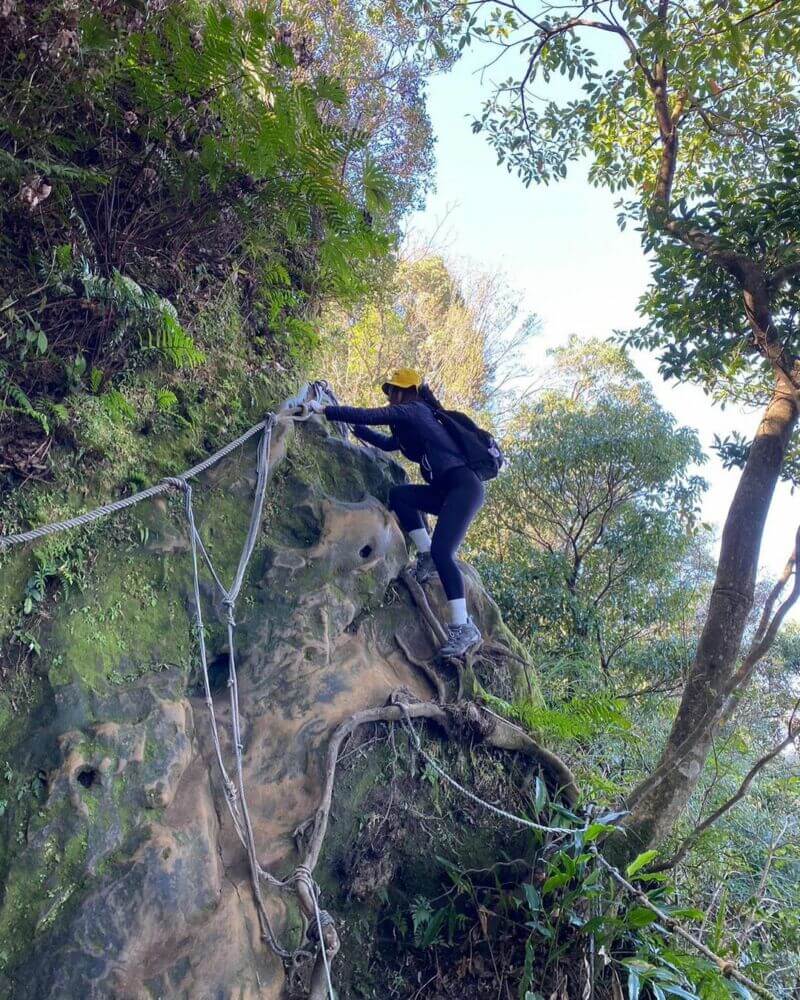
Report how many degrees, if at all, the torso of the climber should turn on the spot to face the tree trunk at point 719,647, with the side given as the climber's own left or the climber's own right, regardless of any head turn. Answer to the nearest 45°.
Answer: approximately 180°

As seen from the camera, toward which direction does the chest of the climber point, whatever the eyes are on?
to the viewer's left

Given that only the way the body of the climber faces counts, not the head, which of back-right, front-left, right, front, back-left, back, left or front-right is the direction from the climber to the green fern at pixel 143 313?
front-left

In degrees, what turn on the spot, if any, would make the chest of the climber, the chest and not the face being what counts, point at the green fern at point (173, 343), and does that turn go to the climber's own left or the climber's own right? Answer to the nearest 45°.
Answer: approximately 45° to the climber's own left

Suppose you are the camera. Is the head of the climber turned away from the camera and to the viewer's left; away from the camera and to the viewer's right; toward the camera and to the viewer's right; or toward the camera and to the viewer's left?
away from the camera and to the viewer's left
